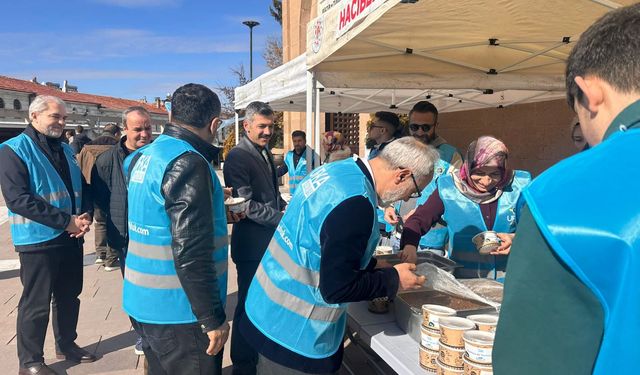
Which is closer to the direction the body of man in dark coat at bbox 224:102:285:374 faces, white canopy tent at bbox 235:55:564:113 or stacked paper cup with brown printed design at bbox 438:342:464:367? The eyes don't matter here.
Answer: the stacked paper cup with brown printed design

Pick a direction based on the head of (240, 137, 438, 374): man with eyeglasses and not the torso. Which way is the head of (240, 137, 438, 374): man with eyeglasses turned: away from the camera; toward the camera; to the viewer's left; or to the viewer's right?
to the viewer's right

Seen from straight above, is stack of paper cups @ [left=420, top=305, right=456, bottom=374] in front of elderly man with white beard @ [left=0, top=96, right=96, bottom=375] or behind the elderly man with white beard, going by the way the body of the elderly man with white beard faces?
in front

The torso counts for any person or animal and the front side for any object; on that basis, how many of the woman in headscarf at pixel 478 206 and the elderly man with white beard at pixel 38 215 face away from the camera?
0

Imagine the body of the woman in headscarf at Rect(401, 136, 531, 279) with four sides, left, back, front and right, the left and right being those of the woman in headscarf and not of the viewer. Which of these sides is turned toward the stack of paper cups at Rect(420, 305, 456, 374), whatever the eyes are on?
front

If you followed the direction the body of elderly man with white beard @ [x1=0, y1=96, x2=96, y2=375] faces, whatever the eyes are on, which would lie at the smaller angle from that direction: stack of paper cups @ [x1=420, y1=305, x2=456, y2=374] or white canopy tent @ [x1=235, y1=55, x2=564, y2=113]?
the stack of paper cups

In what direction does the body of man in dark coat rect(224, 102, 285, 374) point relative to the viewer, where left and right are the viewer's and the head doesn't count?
facing the viewer and to the right of the viewer

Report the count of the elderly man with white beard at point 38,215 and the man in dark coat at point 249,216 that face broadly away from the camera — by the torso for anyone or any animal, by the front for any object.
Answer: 0

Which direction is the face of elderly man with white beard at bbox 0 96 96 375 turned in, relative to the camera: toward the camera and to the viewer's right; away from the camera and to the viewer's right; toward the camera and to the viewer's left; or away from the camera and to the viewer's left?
toward the camera and to the viewer's right

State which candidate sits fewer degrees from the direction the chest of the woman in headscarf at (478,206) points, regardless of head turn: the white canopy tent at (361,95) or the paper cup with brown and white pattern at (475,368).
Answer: the paper cup with brown and white pattern

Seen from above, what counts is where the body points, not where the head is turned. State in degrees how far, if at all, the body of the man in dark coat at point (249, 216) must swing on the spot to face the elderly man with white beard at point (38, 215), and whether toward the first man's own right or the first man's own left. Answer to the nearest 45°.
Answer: approximately 135° to the first man's own right

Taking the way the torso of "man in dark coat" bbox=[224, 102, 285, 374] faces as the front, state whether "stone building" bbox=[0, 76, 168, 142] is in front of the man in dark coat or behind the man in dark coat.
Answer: behind

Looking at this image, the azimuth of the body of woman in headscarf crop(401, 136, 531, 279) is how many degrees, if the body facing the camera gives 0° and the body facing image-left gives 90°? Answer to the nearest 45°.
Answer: approximately 0°
